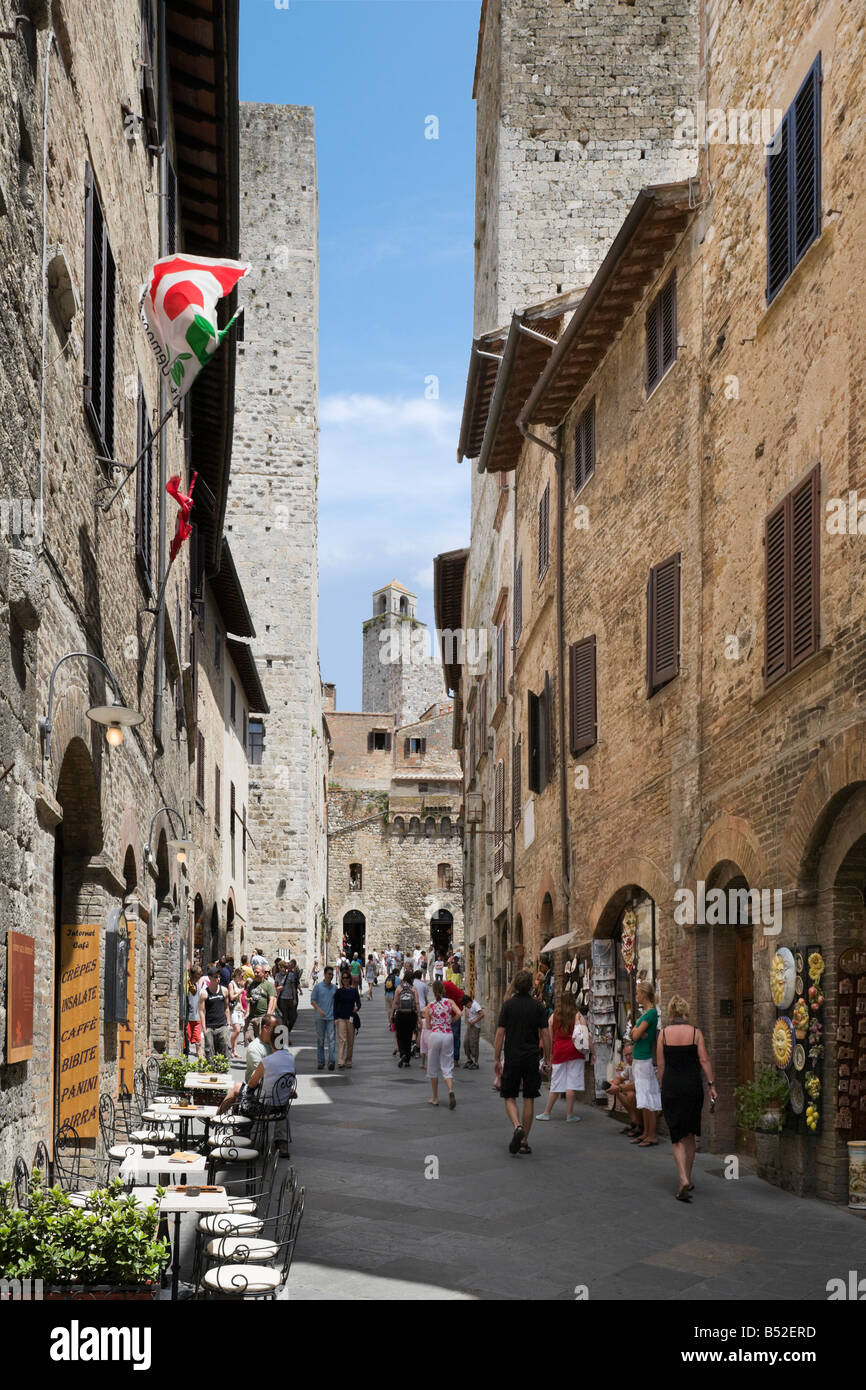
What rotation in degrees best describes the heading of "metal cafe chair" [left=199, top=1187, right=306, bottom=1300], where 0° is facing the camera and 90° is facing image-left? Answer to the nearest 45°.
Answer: approximately 90°

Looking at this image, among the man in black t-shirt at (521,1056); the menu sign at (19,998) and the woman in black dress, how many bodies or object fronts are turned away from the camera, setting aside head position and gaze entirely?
2

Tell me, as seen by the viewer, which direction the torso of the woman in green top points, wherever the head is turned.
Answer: to the viewer's left

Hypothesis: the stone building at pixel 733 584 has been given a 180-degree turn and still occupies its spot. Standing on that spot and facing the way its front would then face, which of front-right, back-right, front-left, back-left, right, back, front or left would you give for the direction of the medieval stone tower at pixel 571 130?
front-left

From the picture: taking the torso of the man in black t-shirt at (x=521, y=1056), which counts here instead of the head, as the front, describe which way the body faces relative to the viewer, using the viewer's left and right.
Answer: facing away from the viewer

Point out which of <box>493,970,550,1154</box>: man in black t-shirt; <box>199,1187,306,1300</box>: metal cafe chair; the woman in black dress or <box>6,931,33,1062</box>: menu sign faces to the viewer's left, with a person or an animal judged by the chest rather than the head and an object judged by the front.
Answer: the metal cafe chair

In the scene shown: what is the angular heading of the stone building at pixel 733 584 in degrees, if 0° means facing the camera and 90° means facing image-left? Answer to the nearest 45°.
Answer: approximately 45°

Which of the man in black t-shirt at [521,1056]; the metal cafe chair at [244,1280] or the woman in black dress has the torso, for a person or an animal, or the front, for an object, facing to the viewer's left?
the metal cafe chair

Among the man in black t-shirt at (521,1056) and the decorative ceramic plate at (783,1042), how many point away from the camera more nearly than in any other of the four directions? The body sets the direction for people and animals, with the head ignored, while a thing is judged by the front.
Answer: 1

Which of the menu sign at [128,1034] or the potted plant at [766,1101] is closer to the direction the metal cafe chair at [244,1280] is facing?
the menu sign

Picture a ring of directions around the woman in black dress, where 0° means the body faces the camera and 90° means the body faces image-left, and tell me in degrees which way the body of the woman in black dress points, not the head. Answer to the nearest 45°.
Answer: approximately 180°
